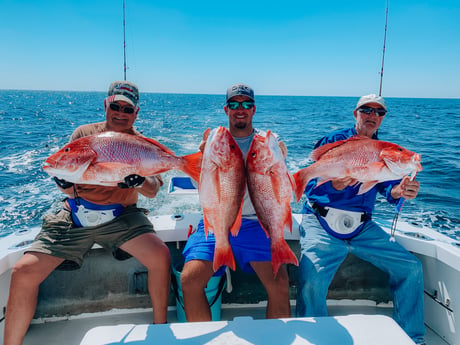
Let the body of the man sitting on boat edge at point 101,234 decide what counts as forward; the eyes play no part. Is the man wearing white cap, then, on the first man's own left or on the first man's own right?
on the first man's own left

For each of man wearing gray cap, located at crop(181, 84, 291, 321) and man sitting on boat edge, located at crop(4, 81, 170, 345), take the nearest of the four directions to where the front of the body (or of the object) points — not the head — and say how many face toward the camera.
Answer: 2

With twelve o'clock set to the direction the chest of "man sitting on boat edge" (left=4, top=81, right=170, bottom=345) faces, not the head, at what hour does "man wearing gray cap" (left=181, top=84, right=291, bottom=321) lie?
The man wearing gray cap is roughly at 10 o'clock from the man sitting on boat edge.

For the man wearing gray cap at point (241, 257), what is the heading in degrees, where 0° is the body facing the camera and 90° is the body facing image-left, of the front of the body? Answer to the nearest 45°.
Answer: approximately 0°

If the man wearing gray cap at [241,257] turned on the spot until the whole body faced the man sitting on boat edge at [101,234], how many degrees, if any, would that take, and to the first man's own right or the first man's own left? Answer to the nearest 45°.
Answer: approximately 90° to the first man's own right

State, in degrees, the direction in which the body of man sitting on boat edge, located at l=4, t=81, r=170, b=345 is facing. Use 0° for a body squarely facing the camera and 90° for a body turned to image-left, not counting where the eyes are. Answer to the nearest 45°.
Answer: approximately 0°

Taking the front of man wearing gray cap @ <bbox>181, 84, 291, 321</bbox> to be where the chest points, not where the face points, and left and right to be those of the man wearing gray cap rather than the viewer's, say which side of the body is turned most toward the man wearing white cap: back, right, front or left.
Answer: left
